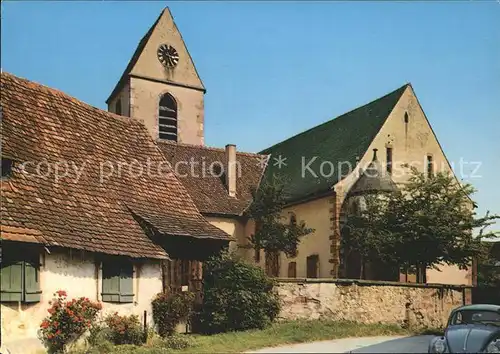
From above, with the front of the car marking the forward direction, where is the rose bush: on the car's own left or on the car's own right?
on the car's own right

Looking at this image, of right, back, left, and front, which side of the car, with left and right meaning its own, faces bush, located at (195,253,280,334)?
right

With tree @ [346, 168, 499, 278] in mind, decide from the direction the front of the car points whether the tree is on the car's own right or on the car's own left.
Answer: on the car's own right

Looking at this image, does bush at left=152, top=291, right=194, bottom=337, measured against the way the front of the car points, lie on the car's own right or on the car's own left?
on the car's own right

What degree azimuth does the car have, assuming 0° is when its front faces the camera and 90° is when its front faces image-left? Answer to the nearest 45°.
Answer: approximately 45°
